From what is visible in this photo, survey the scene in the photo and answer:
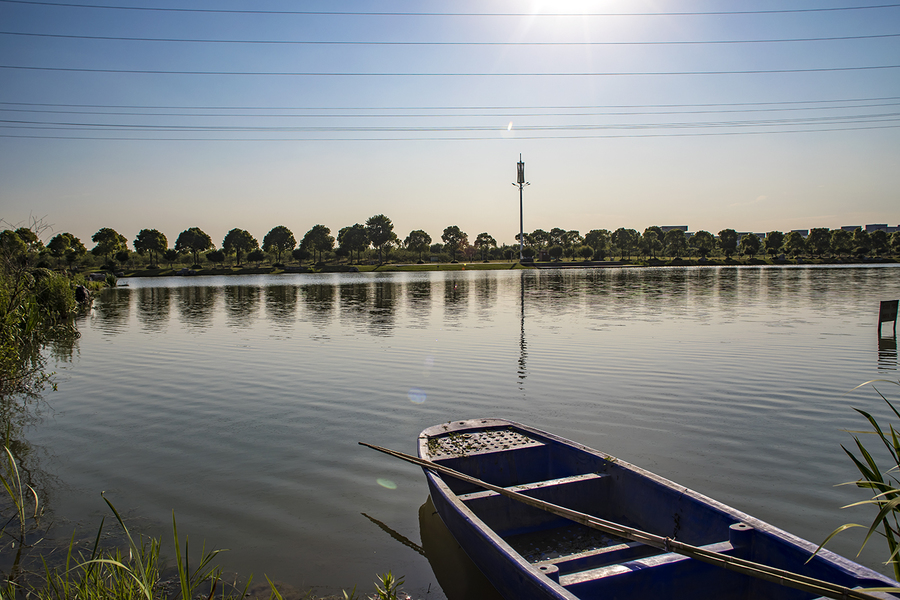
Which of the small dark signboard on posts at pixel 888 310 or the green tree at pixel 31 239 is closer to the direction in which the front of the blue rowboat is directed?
the green tree

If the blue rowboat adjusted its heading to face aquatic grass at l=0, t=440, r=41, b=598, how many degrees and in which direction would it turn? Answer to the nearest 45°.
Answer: approximately 45° to its left

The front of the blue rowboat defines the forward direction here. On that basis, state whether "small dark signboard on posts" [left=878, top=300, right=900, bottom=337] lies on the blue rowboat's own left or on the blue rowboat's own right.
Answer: on the blue rowboat's own right

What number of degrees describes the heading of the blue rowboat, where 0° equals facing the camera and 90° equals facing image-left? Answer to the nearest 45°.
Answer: approximately 135°
